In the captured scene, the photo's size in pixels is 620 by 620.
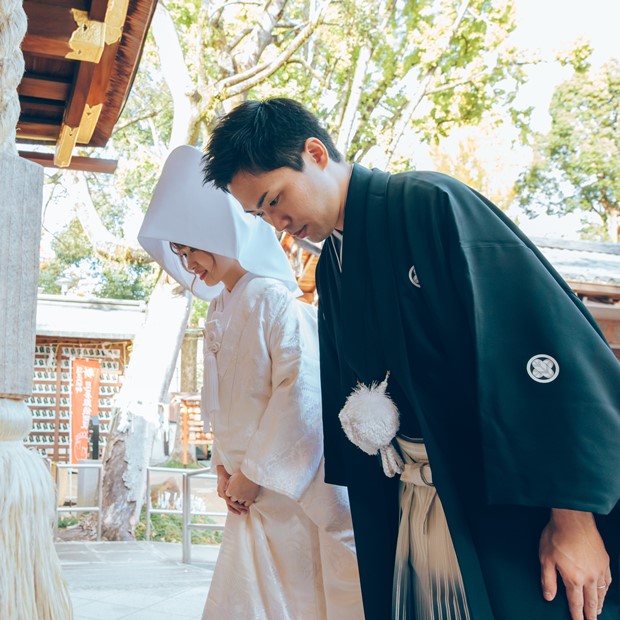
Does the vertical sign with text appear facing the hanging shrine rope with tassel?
yes

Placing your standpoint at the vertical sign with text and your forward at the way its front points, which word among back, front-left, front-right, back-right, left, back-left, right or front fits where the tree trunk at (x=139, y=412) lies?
front

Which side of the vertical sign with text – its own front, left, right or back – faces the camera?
front
